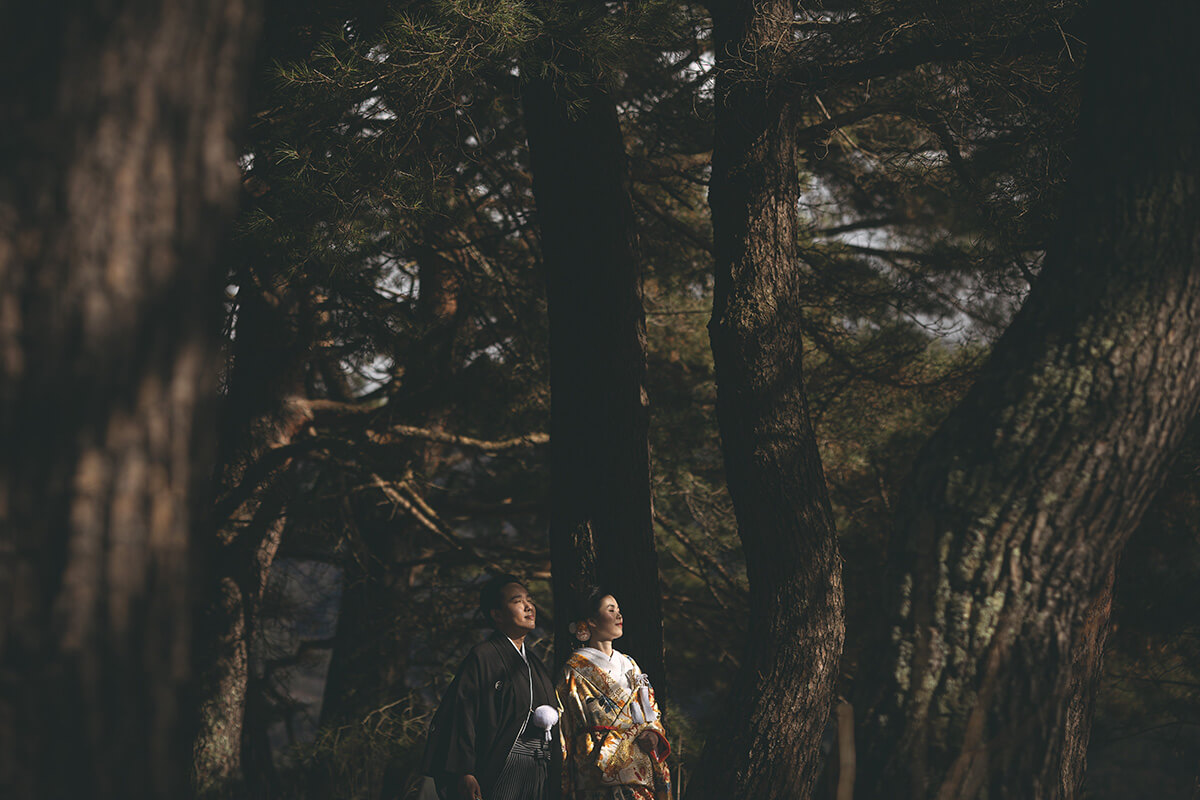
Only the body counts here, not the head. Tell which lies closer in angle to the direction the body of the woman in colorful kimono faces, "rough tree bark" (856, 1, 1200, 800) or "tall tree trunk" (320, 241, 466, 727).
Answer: the rough tree bark

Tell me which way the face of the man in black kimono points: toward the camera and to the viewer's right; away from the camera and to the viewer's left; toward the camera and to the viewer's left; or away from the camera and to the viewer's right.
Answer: toward the camera and to the viewer's right

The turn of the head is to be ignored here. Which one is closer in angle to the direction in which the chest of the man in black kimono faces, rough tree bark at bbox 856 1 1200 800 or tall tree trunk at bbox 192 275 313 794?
the rough tree bark

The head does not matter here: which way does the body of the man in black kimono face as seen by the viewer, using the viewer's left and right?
facing the viewer and to the right of the viewer

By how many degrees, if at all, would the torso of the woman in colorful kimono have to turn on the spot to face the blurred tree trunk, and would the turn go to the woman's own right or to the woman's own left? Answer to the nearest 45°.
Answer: approximately 45° to the woman's own right

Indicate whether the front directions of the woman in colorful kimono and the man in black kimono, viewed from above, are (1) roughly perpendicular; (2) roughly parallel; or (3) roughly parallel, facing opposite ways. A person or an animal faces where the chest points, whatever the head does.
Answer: roughly parallel

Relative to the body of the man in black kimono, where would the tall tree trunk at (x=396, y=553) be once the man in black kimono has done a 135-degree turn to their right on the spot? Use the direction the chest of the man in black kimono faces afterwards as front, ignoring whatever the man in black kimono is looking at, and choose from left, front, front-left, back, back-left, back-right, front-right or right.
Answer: right

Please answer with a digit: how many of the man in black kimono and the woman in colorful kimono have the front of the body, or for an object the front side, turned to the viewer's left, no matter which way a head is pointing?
0
